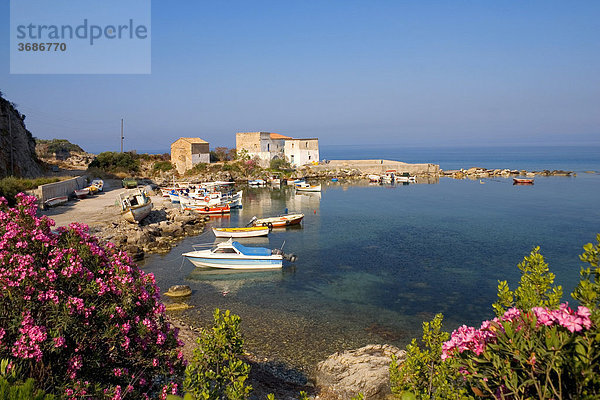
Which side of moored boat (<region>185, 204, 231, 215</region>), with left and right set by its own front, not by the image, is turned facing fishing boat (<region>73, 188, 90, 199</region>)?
front

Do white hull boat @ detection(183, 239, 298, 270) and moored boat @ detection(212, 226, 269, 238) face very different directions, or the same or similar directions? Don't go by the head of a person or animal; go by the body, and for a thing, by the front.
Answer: same or similar directions

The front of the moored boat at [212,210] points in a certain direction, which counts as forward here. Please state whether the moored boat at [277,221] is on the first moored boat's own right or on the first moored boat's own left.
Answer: on the first moored boat's own left

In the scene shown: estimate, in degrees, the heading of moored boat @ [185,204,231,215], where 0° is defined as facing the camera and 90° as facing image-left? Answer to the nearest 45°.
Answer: approximately 90°

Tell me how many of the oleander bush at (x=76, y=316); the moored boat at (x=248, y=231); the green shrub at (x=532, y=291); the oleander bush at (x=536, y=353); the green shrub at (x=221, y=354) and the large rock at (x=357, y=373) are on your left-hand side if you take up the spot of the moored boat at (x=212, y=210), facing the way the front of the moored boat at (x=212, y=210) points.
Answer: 6

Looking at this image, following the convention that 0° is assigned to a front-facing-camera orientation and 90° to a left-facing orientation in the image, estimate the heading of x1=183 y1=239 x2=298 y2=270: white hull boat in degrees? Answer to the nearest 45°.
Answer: approximately 90°

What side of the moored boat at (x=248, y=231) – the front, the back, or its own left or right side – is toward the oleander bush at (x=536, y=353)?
left

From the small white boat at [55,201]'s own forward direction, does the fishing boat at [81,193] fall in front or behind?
behind

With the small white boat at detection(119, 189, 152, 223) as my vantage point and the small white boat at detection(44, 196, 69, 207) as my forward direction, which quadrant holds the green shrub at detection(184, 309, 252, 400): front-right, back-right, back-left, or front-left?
back-left
